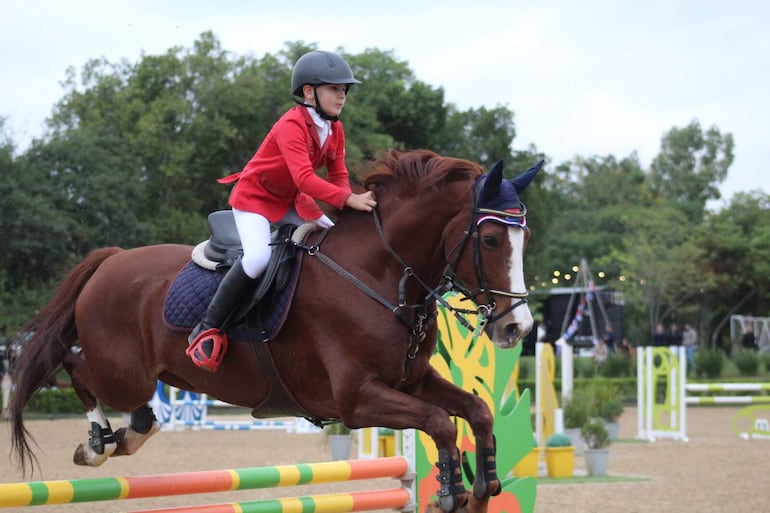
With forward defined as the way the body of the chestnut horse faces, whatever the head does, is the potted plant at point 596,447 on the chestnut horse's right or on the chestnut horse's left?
on the chestnut horse's left

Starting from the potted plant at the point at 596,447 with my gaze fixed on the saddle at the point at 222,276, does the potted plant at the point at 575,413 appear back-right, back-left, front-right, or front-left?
back-right

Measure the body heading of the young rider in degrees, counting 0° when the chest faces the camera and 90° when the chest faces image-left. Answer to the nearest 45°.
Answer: approximately 315°

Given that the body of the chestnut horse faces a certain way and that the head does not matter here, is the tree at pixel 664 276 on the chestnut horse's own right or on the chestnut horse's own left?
on the chestnut horse's own left

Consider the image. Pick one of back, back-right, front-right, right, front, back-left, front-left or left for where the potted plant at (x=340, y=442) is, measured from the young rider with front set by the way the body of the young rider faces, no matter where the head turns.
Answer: back-left

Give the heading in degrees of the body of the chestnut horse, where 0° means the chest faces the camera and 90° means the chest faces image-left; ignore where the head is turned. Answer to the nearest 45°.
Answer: approximately 315°

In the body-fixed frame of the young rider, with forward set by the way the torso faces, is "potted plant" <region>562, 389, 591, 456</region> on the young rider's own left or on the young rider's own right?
on the young rider's own left

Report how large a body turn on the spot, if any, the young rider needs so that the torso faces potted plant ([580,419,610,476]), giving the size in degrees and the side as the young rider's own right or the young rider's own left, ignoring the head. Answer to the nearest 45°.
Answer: approximately 90° to the young rider's own left

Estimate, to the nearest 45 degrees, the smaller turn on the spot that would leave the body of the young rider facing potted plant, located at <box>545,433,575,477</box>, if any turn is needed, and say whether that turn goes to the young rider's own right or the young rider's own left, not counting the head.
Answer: approximately 90° to the young rider's own left
